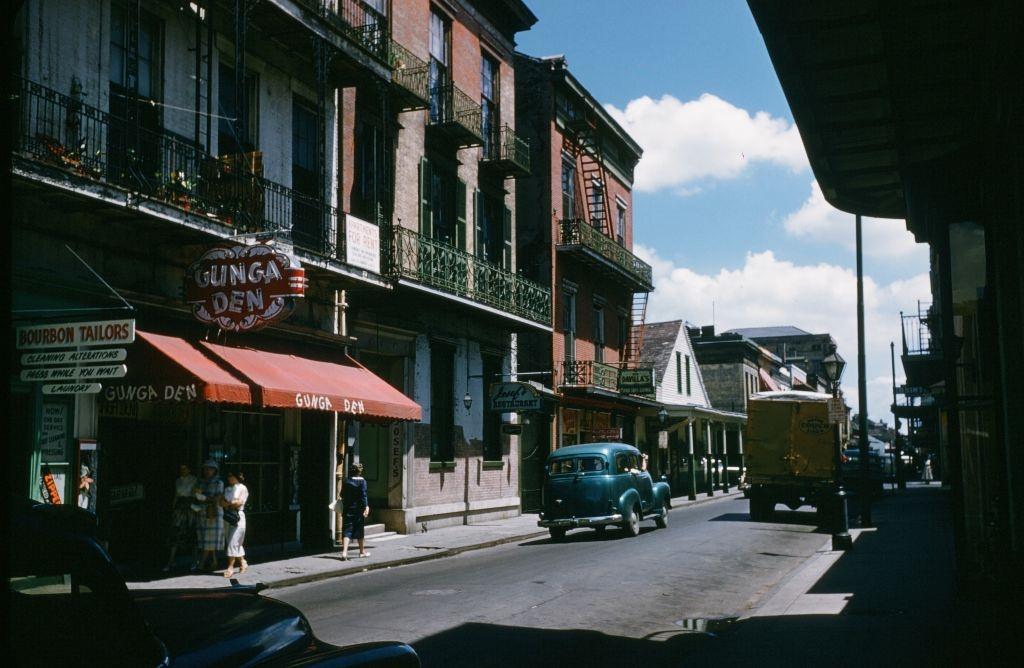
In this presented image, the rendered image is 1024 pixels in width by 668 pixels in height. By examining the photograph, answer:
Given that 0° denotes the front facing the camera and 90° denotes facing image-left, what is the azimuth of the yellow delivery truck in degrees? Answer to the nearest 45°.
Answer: approximately 180°

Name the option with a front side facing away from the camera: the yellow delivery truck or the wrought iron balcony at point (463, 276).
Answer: the yellow delivery truck

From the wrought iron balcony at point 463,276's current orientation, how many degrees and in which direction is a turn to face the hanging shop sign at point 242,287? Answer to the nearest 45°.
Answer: approximately 45° to its right

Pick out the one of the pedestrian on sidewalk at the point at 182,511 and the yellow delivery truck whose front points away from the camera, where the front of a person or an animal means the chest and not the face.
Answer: the yellow delivery truck

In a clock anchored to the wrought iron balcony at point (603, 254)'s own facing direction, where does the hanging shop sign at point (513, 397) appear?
The hanging shop sign is roughly at 2 o'clock from the wrought iron balcony.

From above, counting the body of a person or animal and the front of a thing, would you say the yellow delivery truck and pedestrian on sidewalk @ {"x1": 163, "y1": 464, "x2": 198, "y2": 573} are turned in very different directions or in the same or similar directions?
very different directions

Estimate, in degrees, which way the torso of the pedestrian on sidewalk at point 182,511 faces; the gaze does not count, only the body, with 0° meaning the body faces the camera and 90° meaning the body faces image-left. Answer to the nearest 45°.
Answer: approximately 45°

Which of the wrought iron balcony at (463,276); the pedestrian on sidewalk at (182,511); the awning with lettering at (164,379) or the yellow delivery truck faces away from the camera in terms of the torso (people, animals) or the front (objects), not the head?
the yellow delivery truck

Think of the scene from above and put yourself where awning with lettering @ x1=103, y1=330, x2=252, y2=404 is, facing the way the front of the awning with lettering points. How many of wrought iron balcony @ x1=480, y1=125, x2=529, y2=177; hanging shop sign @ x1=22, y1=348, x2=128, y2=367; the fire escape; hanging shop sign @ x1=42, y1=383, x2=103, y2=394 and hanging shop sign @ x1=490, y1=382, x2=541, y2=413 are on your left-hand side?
3

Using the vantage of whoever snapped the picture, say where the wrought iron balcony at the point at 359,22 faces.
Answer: facing the viewer and to the right of the viewer
